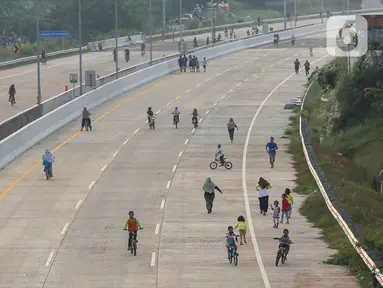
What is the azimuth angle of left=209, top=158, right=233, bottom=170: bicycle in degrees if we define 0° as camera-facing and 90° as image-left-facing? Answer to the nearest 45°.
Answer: approximately 90°

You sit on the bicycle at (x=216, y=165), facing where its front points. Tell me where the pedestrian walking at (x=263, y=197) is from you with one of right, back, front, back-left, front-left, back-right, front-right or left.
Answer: left

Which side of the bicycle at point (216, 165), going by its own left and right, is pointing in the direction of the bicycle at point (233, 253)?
left

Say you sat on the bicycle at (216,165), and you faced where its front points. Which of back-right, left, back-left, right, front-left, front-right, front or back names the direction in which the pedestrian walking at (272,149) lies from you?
back

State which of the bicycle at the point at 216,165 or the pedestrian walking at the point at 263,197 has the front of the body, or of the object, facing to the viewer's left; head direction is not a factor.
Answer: the bicycle
